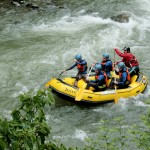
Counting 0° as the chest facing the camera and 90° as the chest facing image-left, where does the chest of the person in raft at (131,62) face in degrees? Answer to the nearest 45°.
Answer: approximately 90°

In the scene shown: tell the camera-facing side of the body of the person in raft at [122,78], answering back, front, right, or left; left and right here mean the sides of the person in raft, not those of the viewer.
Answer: left

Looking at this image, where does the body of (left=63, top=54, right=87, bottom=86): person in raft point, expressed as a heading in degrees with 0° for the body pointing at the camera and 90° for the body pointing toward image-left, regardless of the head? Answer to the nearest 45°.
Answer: approximately 45°

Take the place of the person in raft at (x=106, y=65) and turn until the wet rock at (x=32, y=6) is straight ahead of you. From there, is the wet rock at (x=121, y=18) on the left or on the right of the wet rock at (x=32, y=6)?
right

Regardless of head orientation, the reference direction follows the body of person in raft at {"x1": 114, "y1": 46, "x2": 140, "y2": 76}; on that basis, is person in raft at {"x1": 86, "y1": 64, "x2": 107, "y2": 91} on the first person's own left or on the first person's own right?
on the first person's own left

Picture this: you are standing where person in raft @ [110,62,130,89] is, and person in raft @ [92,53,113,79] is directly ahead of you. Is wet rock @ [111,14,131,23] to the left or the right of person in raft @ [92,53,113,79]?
right

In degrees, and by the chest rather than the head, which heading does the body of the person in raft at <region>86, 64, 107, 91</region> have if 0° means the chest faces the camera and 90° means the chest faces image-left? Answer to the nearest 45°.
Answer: approximately 90°

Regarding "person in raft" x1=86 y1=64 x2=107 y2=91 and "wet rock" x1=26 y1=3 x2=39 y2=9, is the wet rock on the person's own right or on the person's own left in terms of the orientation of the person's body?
on the person's own right

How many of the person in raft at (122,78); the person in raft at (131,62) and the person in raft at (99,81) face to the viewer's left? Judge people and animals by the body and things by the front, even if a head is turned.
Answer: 3

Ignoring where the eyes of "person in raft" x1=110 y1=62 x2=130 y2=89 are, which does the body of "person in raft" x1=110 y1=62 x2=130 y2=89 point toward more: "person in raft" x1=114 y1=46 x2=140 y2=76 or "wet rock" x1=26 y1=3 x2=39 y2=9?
the wet rock

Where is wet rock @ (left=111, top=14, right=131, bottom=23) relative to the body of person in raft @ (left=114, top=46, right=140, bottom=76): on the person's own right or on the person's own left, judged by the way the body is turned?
on the person's own right

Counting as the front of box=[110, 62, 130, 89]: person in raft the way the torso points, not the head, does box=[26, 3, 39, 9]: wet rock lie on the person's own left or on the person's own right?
on the person's own right

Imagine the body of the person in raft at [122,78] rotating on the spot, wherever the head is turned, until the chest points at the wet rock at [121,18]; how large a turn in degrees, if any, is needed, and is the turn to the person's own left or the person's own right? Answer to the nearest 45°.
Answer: approximately 90° to the person's own right
